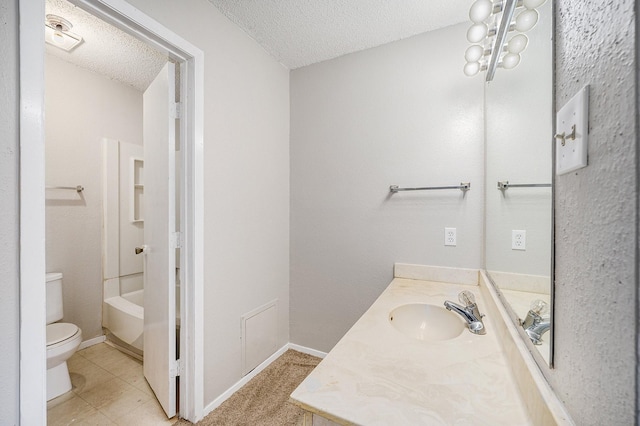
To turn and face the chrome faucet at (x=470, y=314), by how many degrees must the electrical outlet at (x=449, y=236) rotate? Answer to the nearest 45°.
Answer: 0° — it already faces it

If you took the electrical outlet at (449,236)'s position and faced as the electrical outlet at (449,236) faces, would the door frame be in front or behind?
in front

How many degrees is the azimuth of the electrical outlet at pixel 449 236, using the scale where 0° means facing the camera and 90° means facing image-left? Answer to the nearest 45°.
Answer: approximately 0°

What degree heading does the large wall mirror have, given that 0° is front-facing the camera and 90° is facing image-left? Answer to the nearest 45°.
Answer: approximately 90°

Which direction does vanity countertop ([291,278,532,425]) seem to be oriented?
to the viewer's left

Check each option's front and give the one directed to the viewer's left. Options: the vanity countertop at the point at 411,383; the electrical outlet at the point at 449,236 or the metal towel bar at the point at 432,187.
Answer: the vanity countertop

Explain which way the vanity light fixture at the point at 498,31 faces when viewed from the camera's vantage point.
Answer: facing to the left of the viewer
